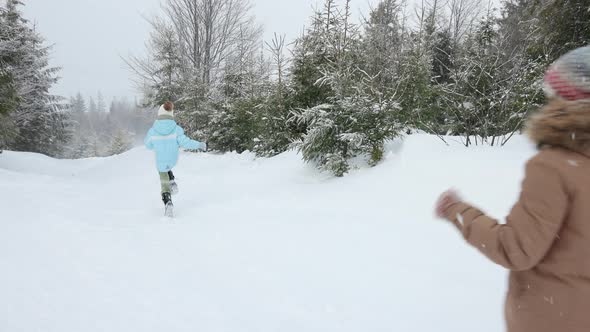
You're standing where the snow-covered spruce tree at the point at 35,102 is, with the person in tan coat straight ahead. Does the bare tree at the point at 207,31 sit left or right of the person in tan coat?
left

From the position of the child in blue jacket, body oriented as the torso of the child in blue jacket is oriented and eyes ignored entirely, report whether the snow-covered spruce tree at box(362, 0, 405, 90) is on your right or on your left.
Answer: on your right

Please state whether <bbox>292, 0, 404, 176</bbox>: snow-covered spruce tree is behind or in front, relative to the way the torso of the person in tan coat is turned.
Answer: in front

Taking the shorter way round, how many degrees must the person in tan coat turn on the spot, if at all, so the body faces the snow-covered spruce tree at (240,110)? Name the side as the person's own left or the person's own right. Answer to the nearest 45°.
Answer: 0° — they already face it

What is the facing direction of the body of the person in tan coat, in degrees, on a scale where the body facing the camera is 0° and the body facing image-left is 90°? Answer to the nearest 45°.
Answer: approximately 135°

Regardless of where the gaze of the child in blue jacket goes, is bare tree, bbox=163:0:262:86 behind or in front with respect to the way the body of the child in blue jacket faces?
in front

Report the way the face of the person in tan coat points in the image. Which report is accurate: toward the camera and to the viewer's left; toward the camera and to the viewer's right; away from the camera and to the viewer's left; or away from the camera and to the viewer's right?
away from the camera and to the viewer's left

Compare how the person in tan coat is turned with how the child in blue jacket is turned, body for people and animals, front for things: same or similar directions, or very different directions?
same or similar directions

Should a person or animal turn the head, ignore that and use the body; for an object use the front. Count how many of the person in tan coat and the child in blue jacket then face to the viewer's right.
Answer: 0

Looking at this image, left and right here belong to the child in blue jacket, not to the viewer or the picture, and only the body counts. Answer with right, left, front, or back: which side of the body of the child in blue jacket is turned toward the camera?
back

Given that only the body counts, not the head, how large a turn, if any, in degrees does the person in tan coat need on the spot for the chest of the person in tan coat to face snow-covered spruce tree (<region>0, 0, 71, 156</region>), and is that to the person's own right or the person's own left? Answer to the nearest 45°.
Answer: approximately 45° to the person's own left

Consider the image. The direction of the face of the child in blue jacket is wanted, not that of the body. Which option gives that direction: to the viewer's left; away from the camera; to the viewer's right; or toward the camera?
away from the camera

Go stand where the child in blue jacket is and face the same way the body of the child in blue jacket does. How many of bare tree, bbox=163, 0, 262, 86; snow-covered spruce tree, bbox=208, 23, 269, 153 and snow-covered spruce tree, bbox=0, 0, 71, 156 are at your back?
0
